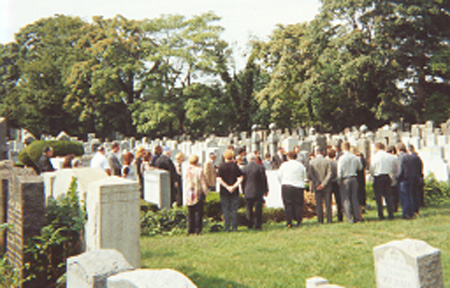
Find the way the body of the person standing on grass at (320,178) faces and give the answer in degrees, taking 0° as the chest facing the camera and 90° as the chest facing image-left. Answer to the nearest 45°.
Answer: approximately 180°

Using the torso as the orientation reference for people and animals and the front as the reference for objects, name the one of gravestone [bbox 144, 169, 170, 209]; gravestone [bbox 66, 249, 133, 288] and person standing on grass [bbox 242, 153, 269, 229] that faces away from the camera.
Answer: the person standing on grass

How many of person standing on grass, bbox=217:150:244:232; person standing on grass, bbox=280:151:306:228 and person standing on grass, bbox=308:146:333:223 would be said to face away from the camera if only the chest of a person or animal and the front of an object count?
3

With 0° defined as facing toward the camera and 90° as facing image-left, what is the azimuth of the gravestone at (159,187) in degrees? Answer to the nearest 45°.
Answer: approximately 45°

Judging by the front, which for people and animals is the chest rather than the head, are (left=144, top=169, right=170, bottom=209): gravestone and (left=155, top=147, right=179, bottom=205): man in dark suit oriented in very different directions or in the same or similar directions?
very different directions

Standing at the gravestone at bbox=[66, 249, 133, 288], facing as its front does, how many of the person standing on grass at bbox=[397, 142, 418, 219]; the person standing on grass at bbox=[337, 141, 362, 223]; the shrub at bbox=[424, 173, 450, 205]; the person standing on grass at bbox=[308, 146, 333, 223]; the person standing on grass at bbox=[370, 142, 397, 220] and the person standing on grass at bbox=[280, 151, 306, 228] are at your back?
6

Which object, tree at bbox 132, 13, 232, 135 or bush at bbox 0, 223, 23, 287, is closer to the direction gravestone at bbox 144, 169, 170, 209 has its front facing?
the bush

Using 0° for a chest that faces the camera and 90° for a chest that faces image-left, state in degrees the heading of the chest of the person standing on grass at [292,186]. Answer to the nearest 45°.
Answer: approximately 180°

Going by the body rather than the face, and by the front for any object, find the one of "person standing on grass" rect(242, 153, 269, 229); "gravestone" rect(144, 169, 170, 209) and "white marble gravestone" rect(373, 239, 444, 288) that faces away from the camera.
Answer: the person standing on grass

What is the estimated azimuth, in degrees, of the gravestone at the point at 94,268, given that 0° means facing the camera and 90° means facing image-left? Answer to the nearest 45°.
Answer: approximately 45°

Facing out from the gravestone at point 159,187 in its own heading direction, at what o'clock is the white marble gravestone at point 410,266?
The white marble gravestone is roughly at 10 o'clock from the gravestone.

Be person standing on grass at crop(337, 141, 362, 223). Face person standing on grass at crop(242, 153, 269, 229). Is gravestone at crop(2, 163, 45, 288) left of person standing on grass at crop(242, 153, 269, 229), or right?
left

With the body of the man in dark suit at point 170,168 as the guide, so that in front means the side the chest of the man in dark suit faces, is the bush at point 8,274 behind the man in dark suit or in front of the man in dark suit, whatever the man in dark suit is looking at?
behind
